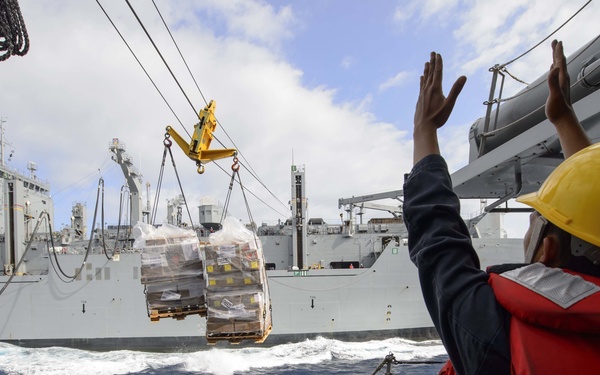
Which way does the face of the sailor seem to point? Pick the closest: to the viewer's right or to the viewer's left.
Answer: to the viewer's left

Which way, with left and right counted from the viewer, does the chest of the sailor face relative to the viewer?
facing away from the viewer and to the left of the viewer
